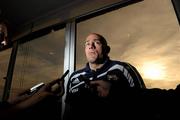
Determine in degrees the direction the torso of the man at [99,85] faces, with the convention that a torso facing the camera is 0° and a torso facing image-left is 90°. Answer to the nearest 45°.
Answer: approximately 45°
